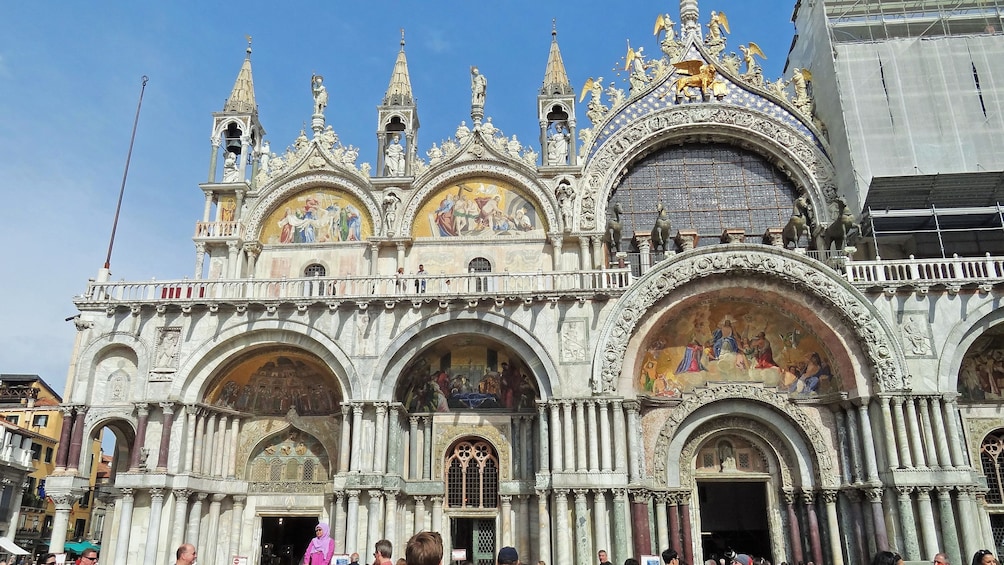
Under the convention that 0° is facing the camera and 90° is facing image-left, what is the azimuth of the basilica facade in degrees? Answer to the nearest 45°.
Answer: approximately 0°

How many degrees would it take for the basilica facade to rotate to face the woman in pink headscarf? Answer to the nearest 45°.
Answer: approximately 45° to its right

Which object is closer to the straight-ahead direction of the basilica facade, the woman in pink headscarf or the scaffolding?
the woman in pink headscarf

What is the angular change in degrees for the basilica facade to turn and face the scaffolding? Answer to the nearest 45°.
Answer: approximately 90° to its left
